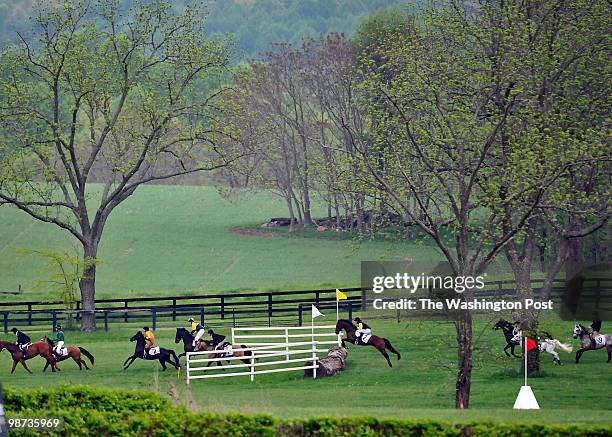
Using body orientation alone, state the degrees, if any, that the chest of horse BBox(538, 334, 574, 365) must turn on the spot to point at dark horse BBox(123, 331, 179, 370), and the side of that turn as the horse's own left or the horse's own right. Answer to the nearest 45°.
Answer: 0° — it already faces it

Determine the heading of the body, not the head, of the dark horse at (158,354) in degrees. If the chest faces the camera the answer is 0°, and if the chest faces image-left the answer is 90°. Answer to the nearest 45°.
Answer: approximately 90°

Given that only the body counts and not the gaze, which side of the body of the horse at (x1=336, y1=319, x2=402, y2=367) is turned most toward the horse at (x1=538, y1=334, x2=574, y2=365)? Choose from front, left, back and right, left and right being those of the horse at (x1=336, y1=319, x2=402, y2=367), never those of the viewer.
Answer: back

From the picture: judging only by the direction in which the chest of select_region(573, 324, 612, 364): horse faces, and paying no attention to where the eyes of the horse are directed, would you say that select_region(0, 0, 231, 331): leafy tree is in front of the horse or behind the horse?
in front

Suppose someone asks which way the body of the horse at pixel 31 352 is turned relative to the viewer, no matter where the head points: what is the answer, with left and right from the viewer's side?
facing to the left of the viewer

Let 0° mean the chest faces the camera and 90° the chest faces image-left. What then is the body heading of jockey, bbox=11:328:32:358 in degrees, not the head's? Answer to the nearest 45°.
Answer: approximately 90°

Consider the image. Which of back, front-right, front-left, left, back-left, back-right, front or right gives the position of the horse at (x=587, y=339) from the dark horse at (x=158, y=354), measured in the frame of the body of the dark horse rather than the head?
back

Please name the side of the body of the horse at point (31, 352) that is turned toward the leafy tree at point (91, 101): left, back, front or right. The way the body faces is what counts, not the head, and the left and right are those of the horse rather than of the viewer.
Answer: right

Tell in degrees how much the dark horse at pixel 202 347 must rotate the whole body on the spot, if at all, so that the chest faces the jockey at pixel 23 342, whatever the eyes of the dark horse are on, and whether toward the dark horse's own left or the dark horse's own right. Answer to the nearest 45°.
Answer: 0° — it already faces them

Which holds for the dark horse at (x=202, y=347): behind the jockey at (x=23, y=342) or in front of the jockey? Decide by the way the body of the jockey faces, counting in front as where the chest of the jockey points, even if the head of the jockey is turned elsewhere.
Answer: behind

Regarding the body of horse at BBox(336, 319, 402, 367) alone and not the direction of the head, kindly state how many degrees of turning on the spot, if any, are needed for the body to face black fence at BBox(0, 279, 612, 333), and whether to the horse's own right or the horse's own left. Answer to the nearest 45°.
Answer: approximately 45° to the horse's own right

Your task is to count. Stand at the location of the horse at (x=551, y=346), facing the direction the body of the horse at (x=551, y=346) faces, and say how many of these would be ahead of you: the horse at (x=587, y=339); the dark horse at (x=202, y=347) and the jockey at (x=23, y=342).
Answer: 2

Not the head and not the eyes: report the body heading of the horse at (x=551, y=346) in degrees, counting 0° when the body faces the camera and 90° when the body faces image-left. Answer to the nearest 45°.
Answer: approximately 90°

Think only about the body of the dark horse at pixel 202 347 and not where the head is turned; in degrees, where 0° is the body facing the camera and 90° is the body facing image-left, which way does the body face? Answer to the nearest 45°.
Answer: approximately 90°

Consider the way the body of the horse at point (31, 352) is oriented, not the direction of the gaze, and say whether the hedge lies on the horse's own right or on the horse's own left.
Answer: on the horse's own left
